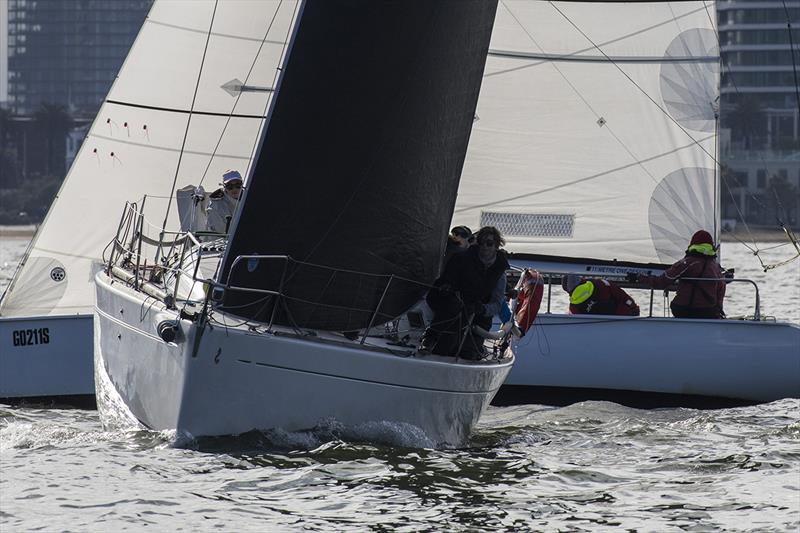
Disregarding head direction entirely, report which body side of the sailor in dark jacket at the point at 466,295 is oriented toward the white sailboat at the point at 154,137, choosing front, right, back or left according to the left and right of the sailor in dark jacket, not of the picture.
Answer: right

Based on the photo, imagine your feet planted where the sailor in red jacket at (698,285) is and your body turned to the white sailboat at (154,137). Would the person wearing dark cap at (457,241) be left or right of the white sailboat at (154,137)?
left

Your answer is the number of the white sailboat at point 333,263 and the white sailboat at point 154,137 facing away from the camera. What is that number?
0

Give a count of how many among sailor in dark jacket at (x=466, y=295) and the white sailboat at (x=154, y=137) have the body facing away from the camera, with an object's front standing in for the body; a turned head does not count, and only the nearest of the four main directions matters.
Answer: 0

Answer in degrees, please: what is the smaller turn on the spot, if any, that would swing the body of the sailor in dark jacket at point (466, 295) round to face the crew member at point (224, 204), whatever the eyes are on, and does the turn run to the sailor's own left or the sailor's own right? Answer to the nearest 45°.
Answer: approximately 90° to the sailor's own right
